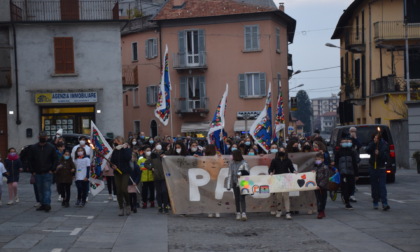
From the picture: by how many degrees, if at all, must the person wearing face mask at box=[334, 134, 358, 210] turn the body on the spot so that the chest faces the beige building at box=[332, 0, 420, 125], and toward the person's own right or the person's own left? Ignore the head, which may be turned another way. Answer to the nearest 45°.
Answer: approximately 180°

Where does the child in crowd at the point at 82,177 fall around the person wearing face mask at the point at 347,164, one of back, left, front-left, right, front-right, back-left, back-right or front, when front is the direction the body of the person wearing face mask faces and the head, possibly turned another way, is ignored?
right

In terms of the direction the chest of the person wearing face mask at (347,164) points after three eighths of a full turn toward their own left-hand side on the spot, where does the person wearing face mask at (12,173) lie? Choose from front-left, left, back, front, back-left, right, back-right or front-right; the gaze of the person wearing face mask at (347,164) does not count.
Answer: back-left

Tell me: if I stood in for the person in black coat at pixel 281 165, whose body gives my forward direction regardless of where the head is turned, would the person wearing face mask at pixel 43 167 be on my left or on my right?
on my right

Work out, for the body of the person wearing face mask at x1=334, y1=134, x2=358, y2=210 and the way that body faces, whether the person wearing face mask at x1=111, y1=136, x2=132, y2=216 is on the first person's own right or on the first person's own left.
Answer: on the first person's own right

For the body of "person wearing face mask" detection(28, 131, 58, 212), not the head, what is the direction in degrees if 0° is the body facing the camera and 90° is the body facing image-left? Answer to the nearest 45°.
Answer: approximately 0°

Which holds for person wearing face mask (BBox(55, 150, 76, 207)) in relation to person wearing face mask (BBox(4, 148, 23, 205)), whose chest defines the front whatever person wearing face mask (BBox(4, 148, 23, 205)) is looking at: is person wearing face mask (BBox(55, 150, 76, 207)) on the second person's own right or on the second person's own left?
on the second person's own left
